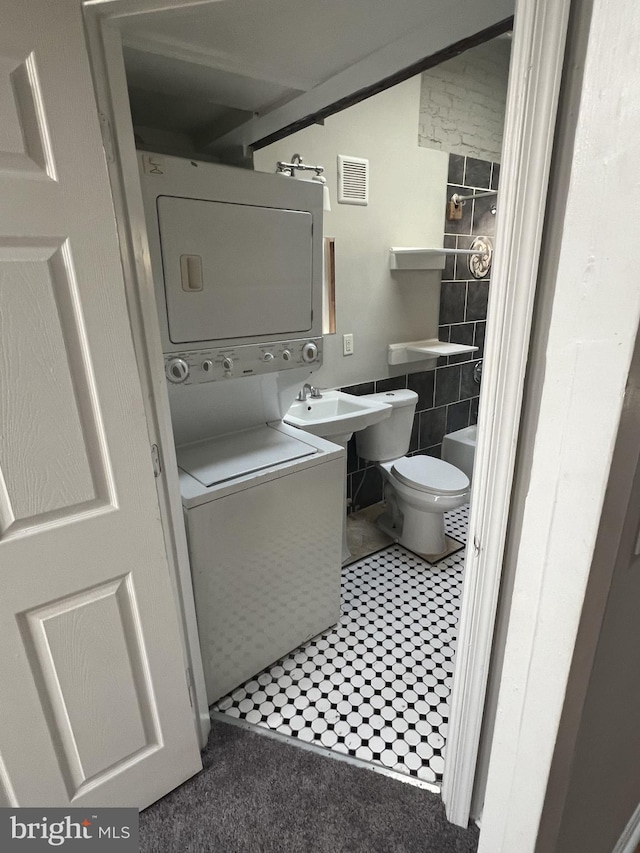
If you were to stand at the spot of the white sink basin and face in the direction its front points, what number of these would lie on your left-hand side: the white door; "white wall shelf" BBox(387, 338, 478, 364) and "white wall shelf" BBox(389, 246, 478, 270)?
2

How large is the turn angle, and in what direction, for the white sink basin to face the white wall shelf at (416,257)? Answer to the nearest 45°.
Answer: approximately 90° to its left

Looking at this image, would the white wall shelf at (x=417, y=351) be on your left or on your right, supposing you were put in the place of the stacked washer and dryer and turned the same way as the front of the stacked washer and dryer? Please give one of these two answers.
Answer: on your left

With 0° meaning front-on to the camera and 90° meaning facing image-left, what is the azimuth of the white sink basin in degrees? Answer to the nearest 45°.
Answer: approximately 315°
